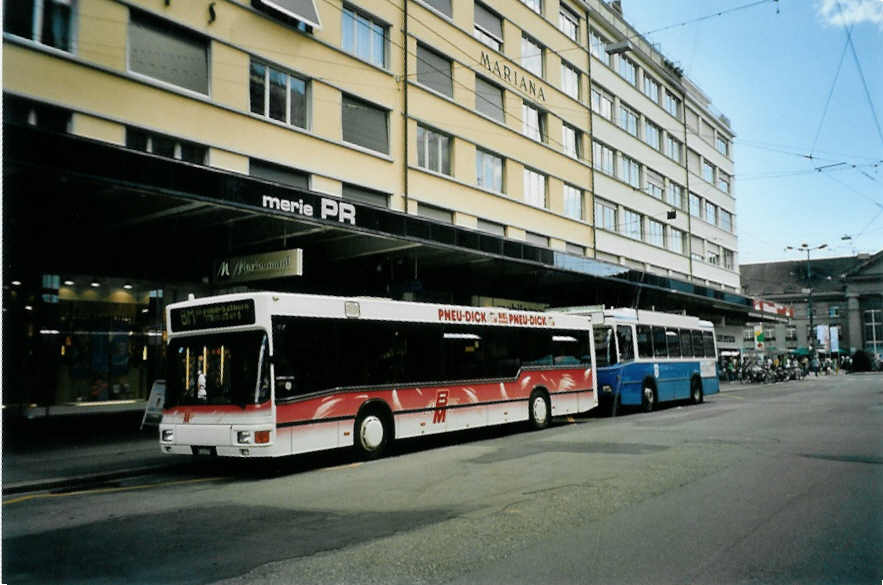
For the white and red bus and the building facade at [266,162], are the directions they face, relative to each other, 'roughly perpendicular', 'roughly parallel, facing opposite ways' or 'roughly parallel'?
roughly perpendicular

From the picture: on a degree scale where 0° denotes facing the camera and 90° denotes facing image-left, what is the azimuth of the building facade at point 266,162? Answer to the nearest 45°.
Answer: approximately 315°

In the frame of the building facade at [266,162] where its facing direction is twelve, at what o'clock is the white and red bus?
The white and red bus is roughly at 1 o'clock from the building facade.

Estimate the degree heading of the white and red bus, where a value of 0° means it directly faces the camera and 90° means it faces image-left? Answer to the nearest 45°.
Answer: approximately 45°
